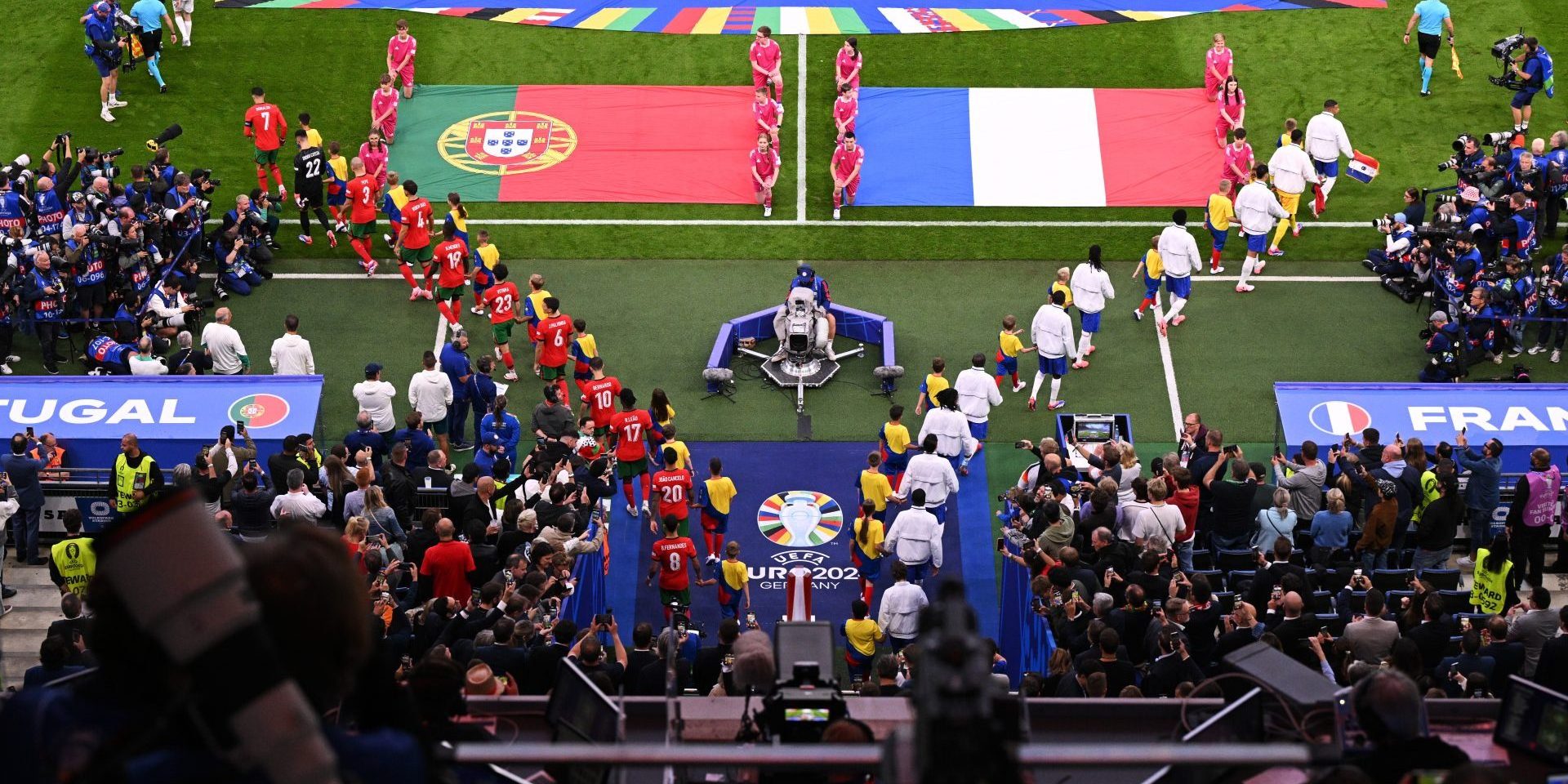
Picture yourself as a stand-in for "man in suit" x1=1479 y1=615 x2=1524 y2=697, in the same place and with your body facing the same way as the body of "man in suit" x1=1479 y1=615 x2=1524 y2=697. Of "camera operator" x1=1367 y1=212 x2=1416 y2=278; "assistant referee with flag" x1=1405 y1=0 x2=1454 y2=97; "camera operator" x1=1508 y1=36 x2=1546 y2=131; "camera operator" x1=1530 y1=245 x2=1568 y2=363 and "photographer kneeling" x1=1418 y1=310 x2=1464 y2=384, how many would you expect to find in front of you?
5

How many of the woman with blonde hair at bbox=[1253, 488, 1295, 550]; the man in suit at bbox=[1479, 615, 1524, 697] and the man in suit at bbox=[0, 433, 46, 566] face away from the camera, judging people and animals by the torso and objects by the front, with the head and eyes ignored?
3

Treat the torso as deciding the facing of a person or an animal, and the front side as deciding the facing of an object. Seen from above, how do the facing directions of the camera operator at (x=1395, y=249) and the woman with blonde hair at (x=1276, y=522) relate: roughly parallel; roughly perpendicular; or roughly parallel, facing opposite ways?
roughly perpendicular

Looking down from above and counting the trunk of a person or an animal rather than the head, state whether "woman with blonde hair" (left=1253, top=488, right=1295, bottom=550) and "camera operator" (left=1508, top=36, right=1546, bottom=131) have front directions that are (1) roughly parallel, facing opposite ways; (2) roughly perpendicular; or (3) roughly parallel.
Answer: roughly perpendicular

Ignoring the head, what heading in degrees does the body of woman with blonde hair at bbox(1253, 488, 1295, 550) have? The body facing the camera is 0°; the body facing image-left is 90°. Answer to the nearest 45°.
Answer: approximately 180°

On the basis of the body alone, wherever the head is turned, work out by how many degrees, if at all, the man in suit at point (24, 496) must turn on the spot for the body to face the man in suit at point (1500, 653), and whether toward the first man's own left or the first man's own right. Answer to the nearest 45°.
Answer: approximately 135° to the first man's own right

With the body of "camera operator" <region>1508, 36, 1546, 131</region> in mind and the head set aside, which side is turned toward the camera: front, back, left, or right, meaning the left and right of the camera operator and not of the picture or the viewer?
left

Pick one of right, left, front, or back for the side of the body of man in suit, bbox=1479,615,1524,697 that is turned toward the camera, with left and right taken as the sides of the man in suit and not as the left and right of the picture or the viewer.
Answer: back

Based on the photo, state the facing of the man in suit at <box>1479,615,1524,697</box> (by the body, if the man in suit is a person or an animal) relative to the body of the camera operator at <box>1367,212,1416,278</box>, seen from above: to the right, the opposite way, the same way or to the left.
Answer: to the right

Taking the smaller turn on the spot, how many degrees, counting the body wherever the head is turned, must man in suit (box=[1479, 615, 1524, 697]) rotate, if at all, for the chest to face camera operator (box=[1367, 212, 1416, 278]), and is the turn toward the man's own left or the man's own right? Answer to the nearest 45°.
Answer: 0° — they already face them

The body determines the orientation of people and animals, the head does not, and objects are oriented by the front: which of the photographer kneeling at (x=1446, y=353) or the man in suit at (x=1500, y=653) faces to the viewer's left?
the photographer kneeling

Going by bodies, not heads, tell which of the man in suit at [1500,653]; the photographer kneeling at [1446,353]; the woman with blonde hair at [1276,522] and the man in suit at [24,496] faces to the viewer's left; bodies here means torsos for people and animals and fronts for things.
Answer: the photographer kneeling
